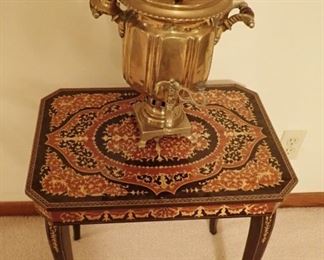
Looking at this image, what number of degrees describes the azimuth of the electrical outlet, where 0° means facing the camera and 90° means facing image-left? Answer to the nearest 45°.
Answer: approximately 0°

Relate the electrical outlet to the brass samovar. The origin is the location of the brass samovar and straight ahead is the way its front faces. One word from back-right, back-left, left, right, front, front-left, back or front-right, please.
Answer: back-left

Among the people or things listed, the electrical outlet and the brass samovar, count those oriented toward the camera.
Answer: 2

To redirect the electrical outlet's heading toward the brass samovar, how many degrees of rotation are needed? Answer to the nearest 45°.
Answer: approximately 45° to its right
